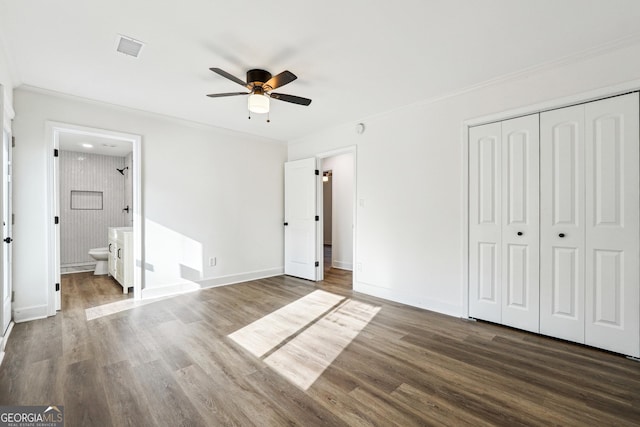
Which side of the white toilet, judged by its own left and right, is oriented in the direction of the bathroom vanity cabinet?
left

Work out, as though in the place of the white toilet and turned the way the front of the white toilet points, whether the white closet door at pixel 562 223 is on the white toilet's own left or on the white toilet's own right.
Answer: on the white toilet's own left

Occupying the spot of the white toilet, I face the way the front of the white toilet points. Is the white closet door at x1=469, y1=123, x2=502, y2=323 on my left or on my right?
on my left

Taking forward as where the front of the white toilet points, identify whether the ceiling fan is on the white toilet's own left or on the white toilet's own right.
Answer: on the white toilet's own left

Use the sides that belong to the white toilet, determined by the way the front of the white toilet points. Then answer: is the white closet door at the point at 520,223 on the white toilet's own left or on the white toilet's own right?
on the white toilet's own left

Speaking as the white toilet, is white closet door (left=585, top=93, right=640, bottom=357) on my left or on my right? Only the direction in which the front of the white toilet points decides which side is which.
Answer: on my left
